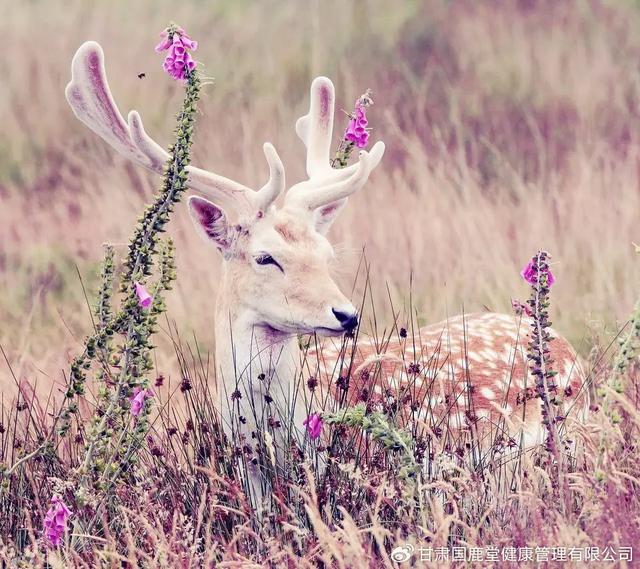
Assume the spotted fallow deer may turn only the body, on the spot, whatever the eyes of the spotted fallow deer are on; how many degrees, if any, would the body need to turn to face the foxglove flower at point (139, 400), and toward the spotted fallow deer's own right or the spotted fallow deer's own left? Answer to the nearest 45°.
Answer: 0° — it already faces it

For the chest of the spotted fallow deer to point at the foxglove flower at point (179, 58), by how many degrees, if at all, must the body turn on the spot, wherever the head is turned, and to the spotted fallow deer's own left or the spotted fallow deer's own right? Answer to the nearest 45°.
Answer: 0° — it already faces it

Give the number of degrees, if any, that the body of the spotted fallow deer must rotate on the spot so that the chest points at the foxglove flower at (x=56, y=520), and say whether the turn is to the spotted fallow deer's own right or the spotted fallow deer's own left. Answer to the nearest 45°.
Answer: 0° — it already faces it

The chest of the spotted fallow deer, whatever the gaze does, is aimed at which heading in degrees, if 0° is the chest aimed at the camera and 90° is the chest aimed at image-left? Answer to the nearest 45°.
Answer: approximately 45°
